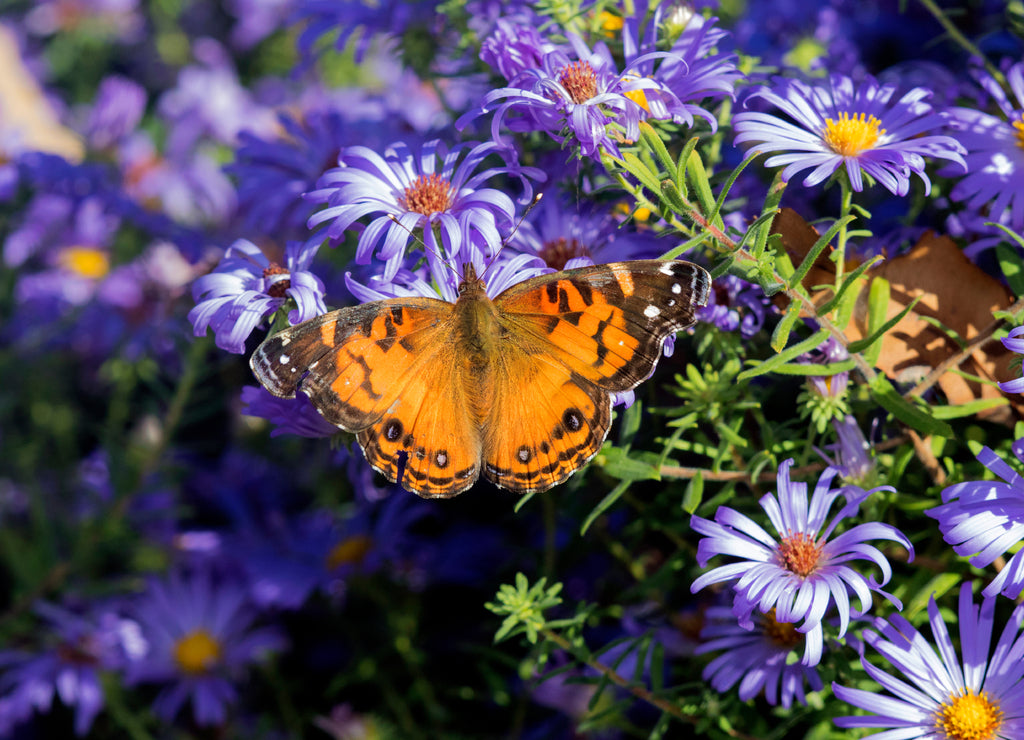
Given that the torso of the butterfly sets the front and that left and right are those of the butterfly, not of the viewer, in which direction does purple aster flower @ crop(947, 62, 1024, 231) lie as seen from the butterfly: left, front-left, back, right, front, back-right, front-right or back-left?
right

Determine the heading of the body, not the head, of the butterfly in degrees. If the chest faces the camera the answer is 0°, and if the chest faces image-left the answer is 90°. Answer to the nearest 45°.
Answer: approximately 180°

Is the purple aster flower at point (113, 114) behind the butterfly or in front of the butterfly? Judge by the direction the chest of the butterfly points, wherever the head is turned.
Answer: in front
